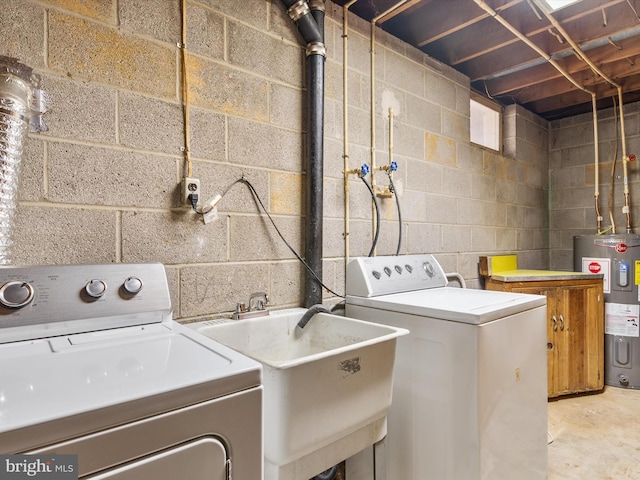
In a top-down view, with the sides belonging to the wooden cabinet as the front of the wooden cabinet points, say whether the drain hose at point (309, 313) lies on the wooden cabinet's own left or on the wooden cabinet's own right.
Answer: on the wooden cabinet's own right

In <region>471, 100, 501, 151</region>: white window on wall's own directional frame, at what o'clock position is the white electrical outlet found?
The white electrical outlet is roughly at 2 o'clock from the white window on wall.

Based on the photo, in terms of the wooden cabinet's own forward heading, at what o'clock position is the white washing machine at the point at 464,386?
The white washing machine is roughly at 2 o'clock from the wooden cabinet.

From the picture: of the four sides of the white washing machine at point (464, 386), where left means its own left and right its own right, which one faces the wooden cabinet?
left

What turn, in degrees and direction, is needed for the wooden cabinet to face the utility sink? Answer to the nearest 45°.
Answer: approximately 45° to its right

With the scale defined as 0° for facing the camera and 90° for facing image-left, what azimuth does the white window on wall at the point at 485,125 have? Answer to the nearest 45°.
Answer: approximately 315°

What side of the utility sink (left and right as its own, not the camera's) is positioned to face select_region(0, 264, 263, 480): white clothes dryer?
right
